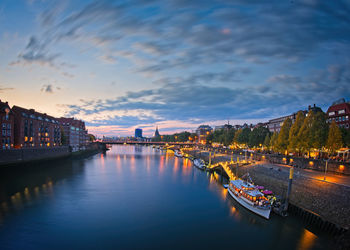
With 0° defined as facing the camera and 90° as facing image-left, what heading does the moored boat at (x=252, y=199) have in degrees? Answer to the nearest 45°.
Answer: approximately 315°
